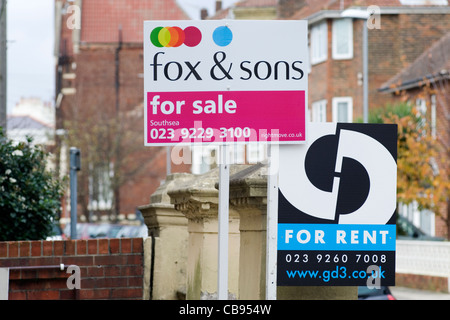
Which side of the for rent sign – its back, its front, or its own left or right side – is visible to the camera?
front

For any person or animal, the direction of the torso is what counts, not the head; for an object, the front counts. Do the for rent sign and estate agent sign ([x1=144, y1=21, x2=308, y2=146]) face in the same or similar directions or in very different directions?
same or similar directions

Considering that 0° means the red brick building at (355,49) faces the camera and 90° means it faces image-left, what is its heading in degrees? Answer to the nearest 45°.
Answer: approximately 45°

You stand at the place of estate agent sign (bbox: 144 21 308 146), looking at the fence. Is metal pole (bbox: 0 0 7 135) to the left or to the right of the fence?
left

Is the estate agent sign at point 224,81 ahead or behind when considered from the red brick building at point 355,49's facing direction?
ahead

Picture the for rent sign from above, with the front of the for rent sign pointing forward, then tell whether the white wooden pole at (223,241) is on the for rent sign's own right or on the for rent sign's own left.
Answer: on the for rent sign's own right

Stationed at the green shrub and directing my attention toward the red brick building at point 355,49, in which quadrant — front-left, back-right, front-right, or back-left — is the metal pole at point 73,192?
front-left

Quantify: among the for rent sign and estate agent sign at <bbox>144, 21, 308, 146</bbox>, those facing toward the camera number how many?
2

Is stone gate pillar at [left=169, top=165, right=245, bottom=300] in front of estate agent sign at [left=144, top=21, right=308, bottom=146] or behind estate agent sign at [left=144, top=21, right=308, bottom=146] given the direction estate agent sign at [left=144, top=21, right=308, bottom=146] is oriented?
behind

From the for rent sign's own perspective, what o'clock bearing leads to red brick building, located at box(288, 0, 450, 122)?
The red brick building is roughly at 6 o'clock from the for rent sign.

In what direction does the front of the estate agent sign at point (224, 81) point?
toward the camera
